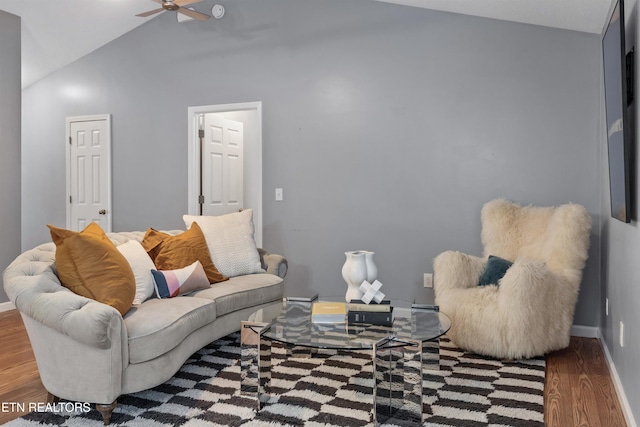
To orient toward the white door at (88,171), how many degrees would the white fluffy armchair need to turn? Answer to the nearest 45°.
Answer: approximately 45° to its right

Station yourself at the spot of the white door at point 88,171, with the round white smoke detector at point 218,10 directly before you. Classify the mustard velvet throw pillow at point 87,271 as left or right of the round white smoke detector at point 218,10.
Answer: right

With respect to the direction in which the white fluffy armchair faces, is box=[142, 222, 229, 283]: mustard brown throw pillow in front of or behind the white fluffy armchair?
in front

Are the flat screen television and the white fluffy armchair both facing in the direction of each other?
no

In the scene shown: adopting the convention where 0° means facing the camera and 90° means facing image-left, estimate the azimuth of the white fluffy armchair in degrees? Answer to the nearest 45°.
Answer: approximately 45°

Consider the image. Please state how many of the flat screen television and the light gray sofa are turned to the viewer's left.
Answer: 1

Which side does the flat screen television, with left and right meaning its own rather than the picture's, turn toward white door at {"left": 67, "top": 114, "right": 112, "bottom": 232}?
front

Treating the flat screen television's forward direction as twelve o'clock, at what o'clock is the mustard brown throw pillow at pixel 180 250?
The mustard brown throw pillow is roughly at 12 o'clock from the flat screen television.

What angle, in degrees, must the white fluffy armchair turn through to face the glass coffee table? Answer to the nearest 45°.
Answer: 0° — it already faces it

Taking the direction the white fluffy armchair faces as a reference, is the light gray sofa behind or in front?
in front

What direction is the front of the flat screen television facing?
to the viewer's left

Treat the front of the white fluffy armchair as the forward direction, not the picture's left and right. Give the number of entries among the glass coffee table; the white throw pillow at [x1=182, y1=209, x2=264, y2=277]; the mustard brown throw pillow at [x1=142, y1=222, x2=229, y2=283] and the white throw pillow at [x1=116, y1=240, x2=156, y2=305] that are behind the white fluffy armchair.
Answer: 0

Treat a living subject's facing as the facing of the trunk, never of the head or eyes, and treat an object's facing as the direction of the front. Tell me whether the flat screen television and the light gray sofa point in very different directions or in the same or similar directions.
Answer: very different directions
